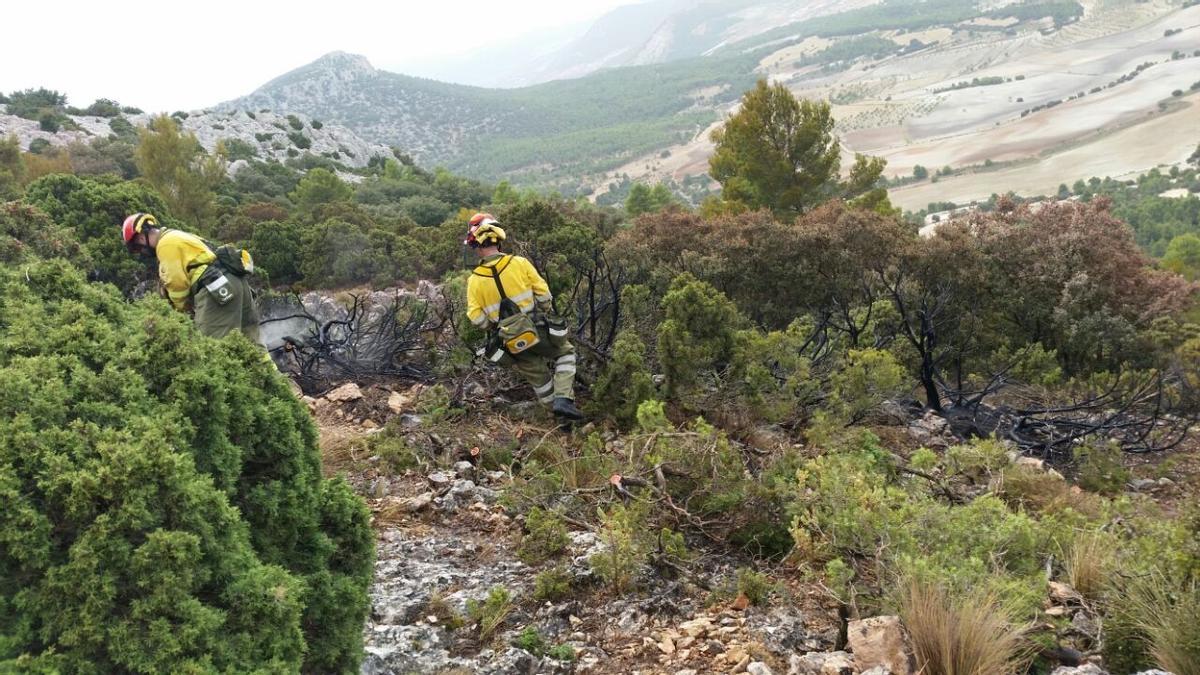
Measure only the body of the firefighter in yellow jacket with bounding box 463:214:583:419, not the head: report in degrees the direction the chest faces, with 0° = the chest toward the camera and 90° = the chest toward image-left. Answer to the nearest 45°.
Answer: approximately 180°

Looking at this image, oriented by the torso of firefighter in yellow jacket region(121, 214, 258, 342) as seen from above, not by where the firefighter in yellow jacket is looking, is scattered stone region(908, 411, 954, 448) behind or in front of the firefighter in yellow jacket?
behind

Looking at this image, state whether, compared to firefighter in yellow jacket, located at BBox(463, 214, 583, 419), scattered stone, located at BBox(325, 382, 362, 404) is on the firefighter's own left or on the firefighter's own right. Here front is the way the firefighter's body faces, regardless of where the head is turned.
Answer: on the firefighter's own left

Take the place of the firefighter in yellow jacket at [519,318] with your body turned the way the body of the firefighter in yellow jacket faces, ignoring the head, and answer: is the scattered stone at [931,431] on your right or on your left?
on your right

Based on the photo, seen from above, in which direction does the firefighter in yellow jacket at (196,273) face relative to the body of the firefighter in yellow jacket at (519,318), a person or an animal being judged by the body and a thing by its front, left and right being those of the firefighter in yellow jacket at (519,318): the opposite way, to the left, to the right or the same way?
to the left

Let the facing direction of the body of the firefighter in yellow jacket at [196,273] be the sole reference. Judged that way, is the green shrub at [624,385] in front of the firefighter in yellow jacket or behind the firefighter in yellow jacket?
behind

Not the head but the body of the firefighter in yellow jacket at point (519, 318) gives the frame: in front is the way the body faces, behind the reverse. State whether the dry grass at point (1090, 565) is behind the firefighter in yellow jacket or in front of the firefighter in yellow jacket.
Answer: behind

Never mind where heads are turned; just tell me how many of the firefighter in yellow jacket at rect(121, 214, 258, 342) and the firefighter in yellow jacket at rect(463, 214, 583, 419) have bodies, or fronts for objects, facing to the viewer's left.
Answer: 1

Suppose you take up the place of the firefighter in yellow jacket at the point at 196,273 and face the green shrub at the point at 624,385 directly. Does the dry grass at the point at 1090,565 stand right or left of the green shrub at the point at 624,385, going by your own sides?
right

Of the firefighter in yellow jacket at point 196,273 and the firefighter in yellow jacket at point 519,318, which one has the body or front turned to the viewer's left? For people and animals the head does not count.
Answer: the firefighter in yellow jacket at point 196,273

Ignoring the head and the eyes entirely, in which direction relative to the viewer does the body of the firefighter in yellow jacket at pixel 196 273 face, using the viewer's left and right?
facing to the left of the viewer
